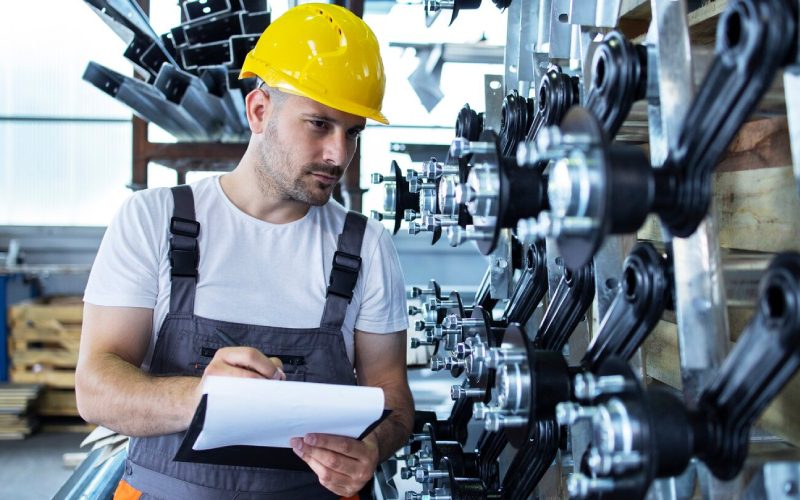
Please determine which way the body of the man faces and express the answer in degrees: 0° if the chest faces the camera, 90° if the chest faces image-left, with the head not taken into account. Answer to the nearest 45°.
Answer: approximately 315°

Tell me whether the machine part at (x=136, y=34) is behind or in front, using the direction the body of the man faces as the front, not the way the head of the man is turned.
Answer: behind

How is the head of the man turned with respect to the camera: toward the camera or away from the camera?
toward the camera

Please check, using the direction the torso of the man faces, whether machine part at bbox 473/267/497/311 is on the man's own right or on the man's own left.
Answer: on the man's own left

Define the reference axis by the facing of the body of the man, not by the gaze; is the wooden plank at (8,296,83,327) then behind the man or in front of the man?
behind

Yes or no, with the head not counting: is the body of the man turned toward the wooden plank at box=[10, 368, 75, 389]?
no
